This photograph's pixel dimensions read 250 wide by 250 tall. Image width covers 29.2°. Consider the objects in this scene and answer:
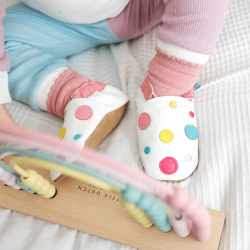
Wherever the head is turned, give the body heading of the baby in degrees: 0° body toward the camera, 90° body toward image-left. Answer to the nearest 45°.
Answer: approximately 0°
